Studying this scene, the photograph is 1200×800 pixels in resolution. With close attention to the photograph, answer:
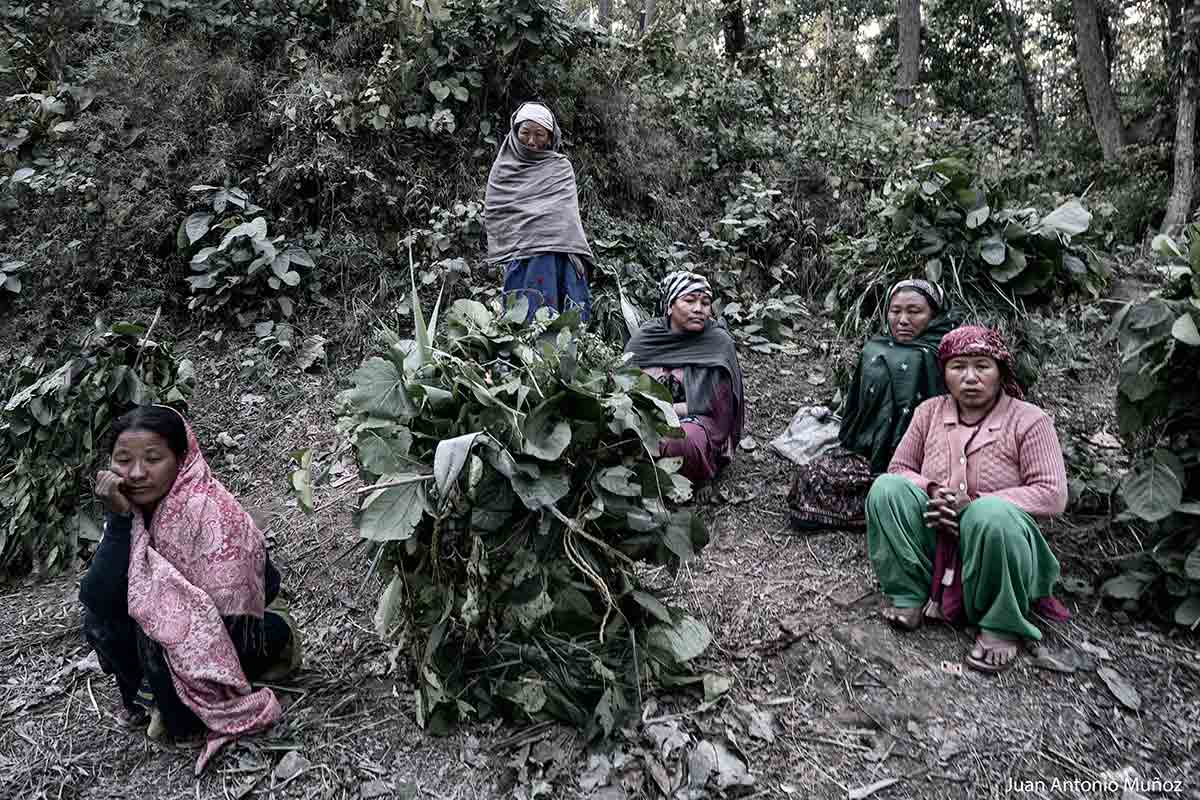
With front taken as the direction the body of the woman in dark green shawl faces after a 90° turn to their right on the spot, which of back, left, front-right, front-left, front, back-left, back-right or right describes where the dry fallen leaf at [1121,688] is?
back

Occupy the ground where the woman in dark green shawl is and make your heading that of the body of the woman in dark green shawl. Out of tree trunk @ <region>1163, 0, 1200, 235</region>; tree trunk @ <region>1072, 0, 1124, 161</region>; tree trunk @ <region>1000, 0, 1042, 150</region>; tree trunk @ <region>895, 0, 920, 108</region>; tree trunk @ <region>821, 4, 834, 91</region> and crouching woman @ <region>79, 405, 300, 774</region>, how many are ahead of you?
1

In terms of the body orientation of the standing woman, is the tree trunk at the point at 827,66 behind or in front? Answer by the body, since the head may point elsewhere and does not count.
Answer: behind

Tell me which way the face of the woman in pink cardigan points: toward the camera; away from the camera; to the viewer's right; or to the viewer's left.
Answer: toward the camera

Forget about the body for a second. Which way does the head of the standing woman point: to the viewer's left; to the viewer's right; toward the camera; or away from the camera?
toward the camera

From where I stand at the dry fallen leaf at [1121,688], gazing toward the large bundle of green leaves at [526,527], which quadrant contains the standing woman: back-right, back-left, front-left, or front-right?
front-right

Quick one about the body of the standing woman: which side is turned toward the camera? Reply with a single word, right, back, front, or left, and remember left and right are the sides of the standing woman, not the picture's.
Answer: front

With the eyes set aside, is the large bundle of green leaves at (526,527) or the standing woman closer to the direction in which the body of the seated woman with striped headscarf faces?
the large bundle of green leaves

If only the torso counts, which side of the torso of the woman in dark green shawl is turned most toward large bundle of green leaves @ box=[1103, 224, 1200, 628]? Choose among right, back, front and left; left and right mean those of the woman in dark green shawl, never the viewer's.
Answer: left

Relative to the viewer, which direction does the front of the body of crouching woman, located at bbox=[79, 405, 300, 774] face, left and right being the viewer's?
facing the viewer and to the left of the viewer

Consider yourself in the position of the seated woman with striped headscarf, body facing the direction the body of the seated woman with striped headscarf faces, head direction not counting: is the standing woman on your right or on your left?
on your right

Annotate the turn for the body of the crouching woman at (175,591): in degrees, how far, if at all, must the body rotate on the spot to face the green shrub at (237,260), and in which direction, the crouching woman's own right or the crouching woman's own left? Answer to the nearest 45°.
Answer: approximately 135° to the crouching woman's own right

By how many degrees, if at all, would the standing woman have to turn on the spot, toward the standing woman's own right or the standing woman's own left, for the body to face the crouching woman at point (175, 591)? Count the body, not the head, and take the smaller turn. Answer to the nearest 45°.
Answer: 0° — they already face them
